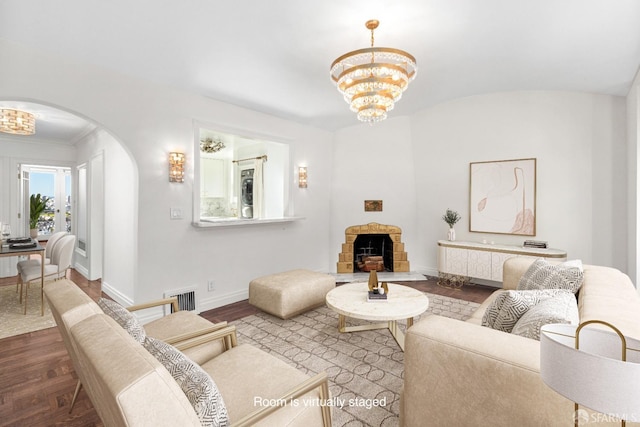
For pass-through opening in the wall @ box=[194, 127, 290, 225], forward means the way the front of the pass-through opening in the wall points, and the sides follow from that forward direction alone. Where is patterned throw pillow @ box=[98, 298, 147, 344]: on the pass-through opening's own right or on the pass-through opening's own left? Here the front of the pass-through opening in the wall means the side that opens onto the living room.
on the pass-through opening's own right

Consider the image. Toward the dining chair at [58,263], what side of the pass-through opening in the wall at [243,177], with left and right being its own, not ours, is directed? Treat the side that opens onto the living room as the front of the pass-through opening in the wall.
right

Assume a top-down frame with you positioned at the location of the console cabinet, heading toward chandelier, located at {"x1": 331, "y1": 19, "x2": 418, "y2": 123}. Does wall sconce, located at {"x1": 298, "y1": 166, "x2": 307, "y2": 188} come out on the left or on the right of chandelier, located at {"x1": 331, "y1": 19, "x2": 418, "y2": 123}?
right

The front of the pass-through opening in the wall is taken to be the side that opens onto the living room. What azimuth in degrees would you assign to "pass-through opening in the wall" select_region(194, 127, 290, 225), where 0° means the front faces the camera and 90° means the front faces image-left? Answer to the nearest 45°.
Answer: approximately 315°
